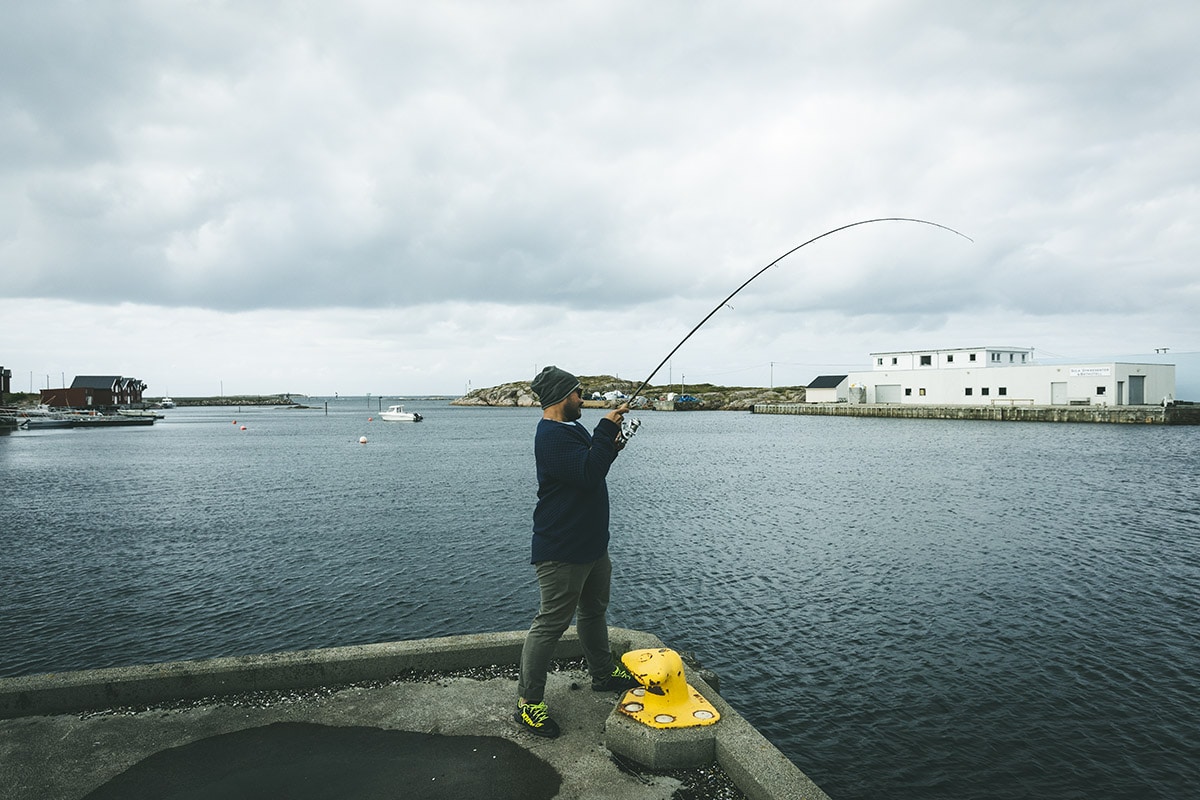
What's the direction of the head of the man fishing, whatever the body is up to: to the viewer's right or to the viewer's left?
to the viewer's right

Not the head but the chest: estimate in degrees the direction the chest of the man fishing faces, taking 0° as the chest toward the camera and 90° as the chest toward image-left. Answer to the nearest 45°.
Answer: approximately 270°
